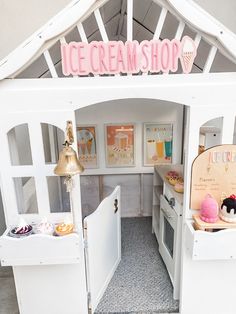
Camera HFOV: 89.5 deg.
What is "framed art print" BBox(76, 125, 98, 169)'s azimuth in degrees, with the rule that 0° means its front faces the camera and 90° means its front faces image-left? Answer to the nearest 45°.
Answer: approximately 0°

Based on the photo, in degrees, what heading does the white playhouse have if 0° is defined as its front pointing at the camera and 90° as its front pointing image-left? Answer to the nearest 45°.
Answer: approximately 0°

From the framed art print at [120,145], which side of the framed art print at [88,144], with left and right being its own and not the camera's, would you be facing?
left

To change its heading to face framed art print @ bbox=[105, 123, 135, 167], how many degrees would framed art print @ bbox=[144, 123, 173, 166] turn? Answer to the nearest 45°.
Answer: approximately 90° to its right

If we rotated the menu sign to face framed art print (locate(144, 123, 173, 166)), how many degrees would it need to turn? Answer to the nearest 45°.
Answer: approximately 135° to its right

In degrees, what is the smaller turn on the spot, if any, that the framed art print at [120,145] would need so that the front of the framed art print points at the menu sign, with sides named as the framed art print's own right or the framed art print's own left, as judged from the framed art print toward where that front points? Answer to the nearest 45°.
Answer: approximately 45° to the framed art print's own left

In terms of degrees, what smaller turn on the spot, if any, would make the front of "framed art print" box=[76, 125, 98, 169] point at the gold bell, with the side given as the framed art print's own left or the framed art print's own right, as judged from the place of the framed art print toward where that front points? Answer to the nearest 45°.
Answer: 0° — it already faces it

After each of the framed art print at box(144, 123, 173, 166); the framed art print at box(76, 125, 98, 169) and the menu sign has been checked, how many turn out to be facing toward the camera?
3
